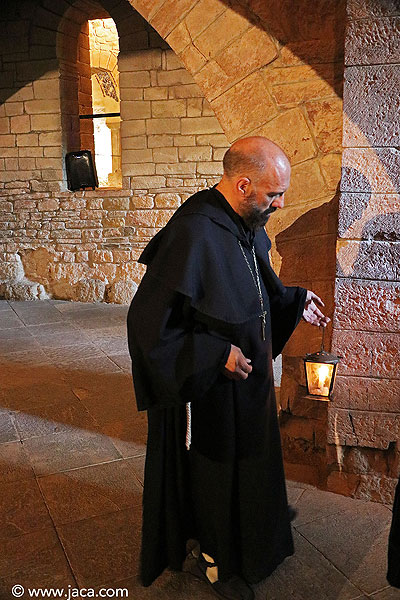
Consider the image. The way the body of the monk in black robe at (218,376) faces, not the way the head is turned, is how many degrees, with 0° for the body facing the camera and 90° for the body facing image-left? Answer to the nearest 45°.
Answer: approximately 315°

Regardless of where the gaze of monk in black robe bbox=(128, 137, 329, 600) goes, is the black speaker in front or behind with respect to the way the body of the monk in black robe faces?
behind
